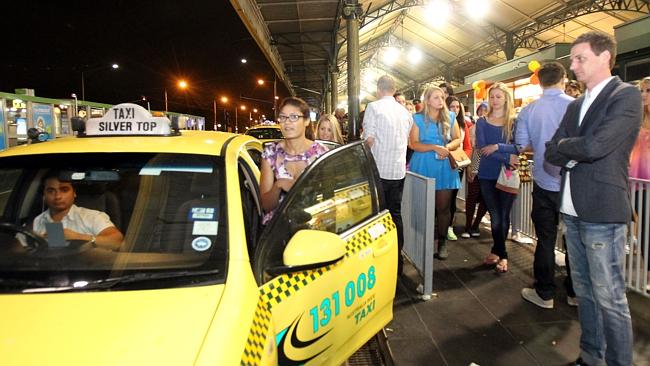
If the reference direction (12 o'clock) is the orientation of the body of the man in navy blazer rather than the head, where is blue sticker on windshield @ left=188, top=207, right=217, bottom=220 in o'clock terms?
The blue sticker on windshield is roughly at 12 o'clock from the man in navy blazer.

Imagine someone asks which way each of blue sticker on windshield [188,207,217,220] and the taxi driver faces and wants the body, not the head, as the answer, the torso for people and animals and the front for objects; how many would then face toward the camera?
2

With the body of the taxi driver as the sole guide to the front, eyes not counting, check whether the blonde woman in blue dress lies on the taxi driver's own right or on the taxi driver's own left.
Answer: on the taxi driver's own left

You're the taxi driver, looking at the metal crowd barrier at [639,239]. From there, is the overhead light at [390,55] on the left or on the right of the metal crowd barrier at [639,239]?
left

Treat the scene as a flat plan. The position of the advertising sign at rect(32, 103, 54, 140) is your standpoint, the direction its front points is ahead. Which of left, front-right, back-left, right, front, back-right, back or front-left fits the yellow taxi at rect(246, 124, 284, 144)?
front-left

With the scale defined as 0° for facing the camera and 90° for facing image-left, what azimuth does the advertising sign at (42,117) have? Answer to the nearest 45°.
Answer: approximately 0°

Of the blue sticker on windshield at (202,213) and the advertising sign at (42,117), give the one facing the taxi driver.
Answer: the advertising sign

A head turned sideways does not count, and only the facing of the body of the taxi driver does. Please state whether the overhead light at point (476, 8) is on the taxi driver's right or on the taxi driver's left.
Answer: on the taxi driver's left

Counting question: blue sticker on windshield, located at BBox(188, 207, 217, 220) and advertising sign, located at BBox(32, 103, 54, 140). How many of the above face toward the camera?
2

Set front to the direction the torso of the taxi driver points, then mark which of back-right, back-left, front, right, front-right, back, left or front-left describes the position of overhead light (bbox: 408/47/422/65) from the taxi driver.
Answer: back-left

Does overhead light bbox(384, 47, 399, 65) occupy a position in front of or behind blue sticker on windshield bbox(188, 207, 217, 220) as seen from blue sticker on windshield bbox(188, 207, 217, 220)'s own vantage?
behind

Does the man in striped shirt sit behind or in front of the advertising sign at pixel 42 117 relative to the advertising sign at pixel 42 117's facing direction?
in front

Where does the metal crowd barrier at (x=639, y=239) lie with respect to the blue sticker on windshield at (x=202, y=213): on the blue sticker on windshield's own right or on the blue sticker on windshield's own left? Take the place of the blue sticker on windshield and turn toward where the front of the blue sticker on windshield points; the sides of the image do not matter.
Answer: on the blue sticker on windshield's own left

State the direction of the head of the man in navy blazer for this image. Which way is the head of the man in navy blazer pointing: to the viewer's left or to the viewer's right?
to the viewer's left

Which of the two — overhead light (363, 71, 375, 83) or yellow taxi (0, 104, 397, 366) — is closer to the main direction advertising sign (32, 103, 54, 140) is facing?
the yellow taxi
